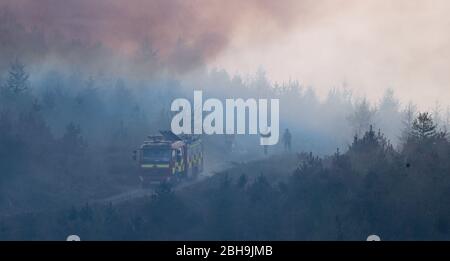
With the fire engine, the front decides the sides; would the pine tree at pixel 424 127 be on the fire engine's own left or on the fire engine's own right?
on the fire engine's own left

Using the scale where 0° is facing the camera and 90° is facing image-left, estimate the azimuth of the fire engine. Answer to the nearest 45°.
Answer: approximately 45°
